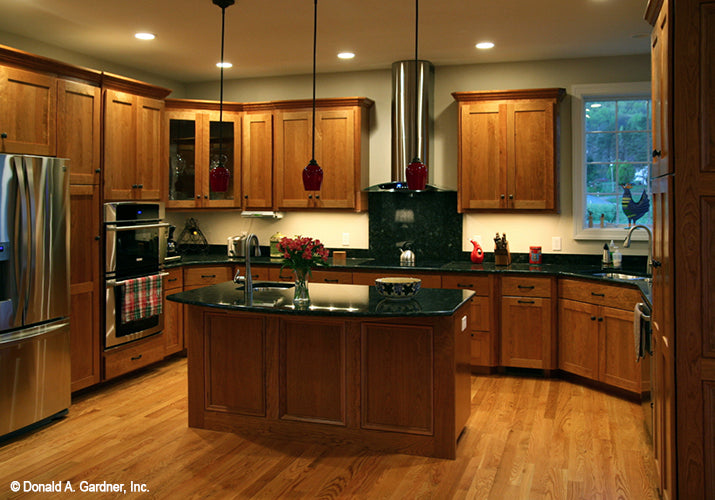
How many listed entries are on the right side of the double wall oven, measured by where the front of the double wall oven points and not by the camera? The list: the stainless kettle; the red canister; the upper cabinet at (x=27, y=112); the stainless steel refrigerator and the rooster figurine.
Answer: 2

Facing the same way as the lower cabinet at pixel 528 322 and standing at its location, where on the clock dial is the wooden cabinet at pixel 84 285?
The wooden cabinet is roughly at 2 o'clock from the lower cabinet.

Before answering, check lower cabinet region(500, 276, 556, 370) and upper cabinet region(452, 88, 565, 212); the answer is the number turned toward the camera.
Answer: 2

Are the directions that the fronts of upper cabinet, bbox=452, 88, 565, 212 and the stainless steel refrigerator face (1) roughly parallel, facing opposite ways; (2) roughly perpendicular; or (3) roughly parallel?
roughly perpendicular

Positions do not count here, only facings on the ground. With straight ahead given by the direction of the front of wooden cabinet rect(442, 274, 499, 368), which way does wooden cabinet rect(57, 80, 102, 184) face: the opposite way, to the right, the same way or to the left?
to the left

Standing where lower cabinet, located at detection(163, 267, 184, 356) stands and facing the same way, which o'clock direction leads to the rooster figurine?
The rooster figurine is roughly at 11 o'clock from the lower cabinet.

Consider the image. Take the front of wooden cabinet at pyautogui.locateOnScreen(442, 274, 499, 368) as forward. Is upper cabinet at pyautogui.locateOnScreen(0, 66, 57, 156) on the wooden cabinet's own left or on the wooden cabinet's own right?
on the wooden cabinet's own right

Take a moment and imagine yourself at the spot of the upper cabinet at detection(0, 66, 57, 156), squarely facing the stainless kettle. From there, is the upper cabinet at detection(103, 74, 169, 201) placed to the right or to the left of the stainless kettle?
left

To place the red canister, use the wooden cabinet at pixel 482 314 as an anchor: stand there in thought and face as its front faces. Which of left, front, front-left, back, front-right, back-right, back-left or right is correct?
back-left

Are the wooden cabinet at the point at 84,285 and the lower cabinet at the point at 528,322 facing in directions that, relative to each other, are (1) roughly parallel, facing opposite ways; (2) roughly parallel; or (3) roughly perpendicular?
roughly perpendicular
